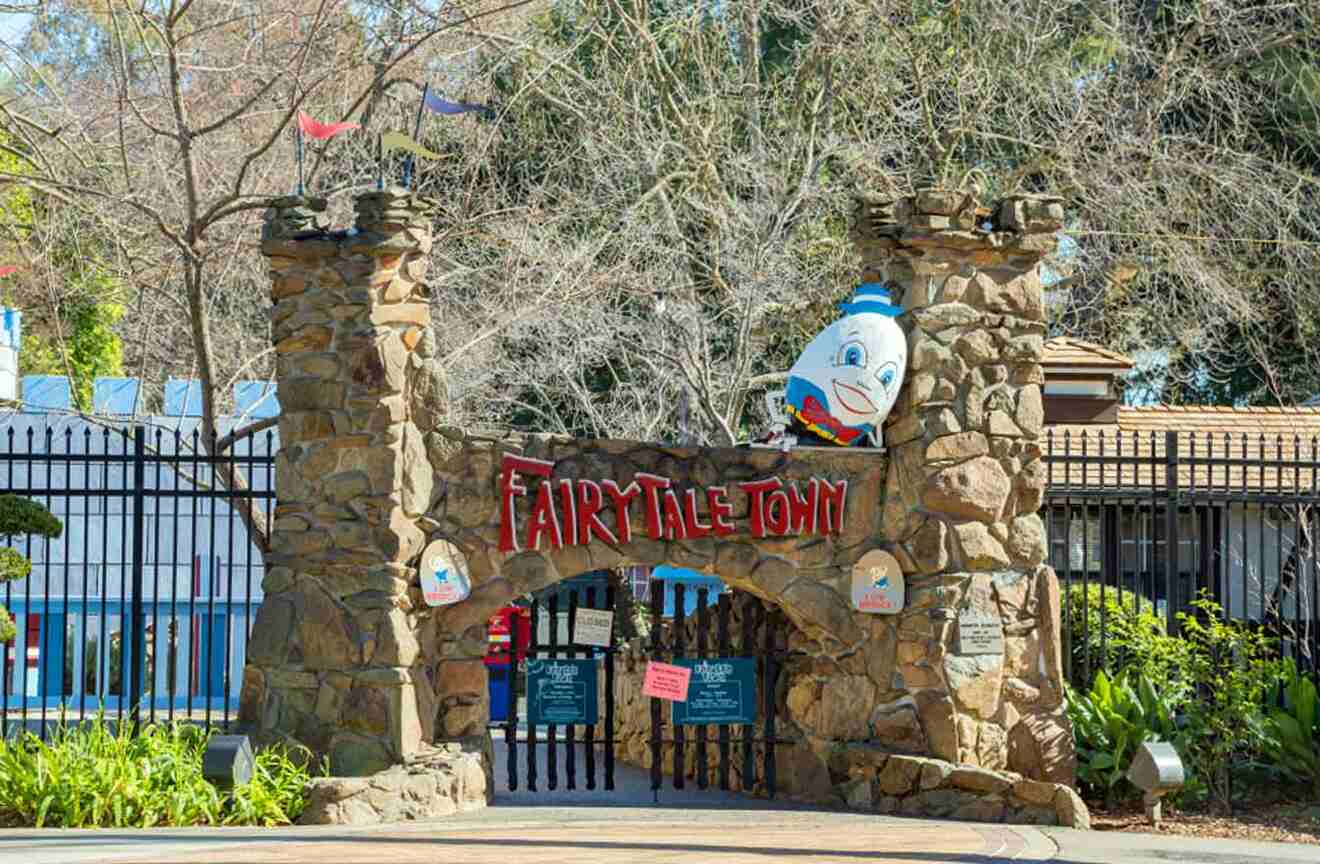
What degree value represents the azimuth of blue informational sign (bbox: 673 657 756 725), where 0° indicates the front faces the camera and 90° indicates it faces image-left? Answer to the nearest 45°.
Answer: approximately 0°

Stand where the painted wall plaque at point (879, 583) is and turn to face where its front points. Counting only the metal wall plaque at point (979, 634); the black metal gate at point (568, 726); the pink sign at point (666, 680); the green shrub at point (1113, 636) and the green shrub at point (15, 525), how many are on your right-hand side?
3

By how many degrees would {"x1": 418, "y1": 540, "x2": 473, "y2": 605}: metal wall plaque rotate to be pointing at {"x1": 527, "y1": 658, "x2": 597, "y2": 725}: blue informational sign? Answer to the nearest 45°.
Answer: approximately 135° to its left

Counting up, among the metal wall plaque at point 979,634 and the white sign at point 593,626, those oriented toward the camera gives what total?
2

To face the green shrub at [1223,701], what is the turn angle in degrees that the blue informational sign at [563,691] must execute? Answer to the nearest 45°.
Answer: approximately 90° to its left

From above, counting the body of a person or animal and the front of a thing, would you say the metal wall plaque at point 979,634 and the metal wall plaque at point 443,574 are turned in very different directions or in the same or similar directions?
same or similar directions

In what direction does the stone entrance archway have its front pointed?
toward the camera

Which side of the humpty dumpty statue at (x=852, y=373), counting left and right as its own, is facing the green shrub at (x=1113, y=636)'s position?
left

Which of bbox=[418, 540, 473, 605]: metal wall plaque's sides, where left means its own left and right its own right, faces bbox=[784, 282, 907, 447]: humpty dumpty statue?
left

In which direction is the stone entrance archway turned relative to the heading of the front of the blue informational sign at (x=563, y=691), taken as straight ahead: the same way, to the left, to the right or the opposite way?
the same way

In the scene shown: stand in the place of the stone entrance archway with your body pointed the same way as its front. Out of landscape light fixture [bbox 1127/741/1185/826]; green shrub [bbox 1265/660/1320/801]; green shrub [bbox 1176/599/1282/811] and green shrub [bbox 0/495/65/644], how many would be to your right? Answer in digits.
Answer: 1

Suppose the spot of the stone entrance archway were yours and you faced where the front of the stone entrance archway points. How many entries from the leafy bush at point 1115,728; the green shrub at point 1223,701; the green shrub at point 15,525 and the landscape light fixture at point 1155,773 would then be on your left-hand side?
3

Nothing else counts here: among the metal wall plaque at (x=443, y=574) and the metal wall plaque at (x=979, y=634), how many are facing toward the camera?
2

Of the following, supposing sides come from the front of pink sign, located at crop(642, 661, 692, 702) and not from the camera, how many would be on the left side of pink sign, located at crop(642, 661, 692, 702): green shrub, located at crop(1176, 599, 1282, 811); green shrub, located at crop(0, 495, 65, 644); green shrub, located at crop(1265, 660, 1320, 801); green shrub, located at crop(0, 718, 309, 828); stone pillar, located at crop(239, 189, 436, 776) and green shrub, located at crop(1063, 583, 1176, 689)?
3

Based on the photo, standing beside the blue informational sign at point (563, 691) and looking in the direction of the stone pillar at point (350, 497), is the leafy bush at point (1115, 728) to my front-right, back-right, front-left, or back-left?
back-left

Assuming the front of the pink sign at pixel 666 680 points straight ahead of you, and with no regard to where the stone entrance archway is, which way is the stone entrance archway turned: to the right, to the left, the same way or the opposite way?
the same way

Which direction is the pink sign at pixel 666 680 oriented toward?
toward the camera
